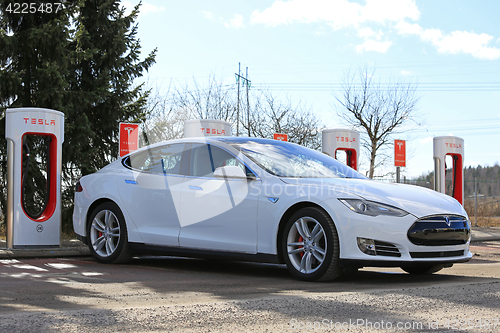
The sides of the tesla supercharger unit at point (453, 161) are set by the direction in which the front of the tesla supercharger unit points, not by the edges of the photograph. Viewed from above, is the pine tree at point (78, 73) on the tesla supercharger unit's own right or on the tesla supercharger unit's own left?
on the tesla supercharger unit's own right

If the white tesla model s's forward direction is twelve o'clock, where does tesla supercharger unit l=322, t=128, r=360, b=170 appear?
The tesla supercharger unit is roughly at 8 o'clock from the white tesla model s.

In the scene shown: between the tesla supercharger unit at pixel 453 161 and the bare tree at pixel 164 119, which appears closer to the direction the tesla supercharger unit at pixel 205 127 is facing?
the tesla supercharger unit

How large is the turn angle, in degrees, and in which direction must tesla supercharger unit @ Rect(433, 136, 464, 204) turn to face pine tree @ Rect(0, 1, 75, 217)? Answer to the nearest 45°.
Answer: approximately 90° to its right

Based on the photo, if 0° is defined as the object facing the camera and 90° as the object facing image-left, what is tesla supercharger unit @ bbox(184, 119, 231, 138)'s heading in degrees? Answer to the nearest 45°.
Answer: approximately 315°

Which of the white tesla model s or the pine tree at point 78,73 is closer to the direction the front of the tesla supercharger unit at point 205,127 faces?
the white tesla model s

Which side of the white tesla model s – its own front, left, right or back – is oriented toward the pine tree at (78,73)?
back

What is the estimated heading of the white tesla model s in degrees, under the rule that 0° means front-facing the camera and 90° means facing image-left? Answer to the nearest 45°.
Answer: approximately 315°

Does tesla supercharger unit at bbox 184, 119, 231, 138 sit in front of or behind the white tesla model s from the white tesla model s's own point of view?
behind
